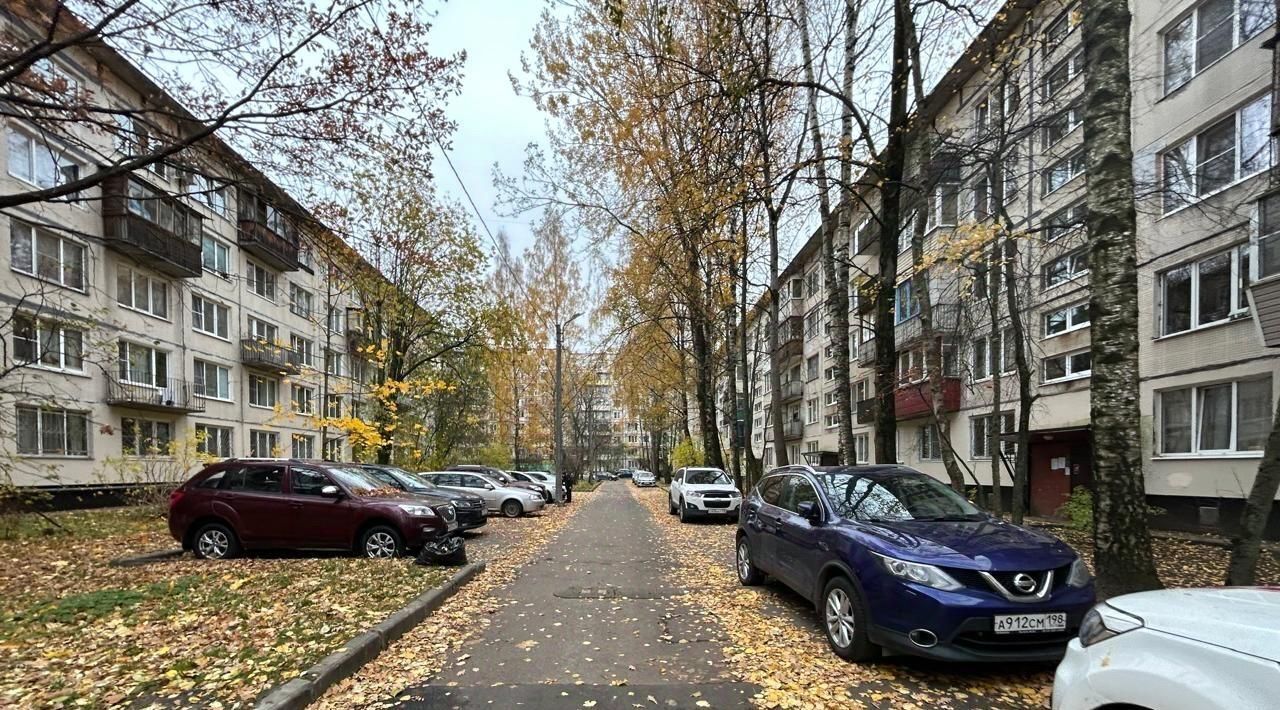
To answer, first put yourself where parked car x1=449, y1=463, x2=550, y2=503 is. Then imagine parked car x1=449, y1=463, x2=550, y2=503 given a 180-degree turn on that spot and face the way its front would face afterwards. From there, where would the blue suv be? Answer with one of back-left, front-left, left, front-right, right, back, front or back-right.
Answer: left

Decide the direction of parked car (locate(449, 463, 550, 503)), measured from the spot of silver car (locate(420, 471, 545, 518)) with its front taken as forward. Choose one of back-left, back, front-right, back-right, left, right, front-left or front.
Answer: left

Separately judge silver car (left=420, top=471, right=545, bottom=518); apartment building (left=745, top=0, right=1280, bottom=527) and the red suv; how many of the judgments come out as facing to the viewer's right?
2

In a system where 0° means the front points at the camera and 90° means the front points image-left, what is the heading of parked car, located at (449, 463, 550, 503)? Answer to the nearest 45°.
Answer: approximately 270°

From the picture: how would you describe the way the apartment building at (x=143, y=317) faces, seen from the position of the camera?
facing the viewer and to the right of the viewer

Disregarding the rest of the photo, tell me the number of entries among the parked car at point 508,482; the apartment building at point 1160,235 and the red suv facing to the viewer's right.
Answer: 2

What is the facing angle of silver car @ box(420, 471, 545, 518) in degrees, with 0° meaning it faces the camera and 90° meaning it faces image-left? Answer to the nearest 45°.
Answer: approximately 270°

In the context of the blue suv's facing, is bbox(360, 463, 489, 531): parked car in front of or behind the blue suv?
behind

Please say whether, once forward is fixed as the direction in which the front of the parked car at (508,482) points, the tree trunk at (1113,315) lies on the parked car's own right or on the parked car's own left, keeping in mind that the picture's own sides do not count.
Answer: on the parked car's own right

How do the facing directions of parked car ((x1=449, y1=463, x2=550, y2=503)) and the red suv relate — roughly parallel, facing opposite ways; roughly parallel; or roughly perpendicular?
roughly parallel

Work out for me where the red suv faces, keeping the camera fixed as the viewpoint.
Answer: facing to the right of the viewer

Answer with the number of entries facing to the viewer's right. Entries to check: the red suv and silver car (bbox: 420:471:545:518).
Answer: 2

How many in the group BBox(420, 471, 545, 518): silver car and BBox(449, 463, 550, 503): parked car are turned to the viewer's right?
2

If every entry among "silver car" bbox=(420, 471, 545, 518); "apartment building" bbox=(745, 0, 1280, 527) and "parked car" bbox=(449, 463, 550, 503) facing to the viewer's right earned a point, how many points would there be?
2

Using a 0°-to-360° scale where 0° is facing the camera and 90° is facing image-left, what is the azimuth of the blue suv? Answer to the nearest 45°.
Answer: approximately 315°

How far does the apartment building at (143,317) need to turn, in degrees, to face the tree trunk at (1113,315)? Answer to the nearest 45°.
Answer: approximately 45° to its right
